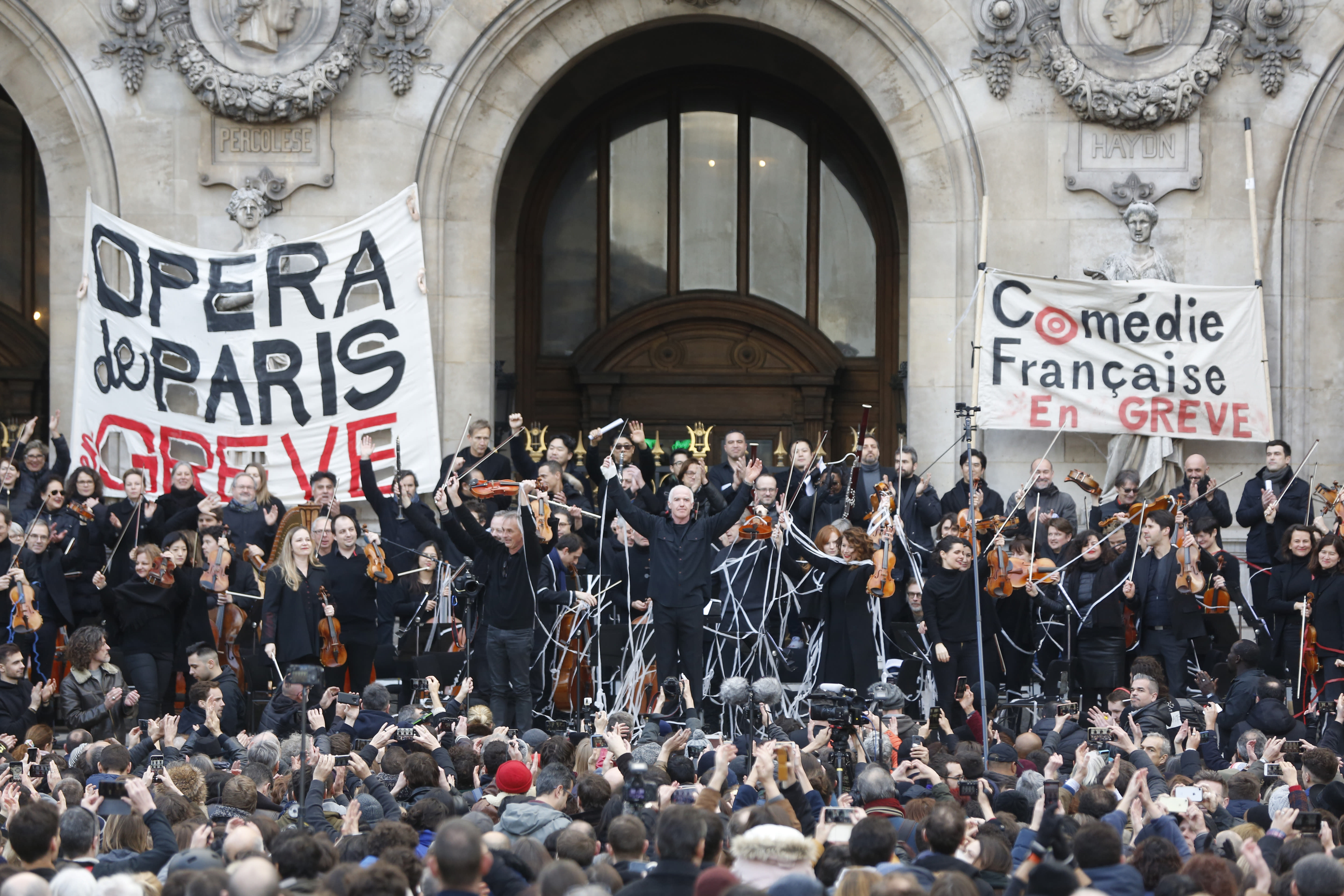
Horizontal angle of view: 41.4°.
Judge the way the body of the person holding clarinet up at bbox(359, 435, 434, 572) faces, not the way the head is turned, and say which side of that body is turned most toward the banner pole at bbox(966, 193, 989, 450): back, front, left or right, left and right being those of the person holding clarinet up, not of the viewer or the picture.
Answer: left

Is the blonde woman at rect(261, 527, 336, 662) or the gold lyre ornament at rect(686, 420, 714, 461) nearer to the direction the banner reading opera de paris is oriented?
the blonde woman

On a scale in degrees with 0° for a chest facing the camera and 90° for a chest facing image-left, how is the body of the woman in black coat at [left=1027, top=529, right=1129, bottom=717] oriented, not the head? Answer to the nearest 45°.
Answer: approximately 0°

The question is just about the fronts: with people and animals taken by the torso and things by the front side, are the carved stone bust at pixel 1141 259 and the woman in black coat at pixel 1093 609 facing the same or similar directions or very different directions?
same or similar directions

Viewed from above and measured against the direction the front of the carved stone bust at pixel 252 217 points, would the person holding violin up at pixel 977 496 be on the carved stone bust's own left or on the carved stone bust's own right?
on the carved stone bust's own left

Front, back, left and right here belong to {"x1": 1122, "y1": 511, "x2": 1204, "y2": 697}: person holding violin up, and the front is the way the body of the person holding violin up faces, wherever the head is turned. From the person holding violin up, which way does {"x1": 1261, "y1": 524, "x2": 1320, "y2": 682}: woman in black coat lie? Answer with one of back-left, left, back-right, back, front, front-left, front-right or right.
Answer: back-left

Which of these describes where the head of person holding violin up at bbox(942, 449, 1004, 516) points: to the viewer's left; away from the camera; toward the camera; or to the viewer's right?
toward the camera

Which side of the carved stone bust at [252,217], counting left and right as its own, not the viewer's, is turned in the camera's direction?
front

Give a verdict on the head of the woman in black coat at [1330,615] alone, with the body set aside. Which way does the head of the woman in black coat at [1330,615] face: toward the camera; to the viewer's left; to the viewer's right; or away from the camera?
toward the camera

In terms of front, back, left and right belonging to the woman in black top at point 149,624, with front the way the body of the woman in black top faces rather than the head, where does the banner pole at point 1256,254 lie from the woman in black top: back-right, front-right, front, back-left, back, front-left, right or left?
left

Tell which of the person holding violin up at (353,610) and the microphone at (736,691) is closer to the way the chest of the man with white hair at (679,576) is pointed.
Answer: the microphone

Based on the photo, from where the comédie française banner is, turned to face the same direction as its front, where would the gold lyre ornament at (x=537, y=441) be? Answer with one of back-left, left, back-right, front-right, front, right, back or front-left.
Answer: right

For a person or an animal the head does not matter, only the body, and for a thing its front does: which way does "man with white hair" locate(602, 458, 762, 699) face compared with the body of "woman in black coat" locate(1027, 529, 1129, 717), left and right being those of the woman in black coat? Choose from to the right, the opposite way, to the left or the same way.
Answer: the same way

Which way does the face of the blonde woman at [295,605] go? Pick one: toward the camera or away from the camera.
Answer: toward the camera

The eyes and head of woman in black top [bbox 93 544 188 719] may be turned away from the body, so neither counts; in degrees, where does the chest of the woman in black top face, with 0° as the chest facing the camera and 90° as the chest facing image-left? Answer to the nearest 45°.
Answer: approximately 0°
